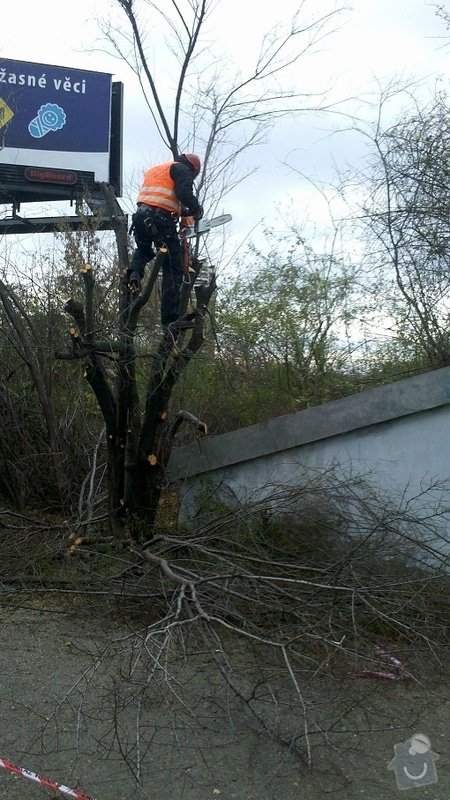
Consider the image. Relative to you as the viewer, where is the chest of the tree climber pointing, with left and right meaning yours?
facing away from the viewer and to the right of the viewer

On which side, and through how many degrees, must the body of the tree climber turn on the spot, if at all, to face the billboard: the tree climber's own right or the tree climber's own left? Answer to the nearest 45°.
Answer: approximately 45° to the tree climber's own left
